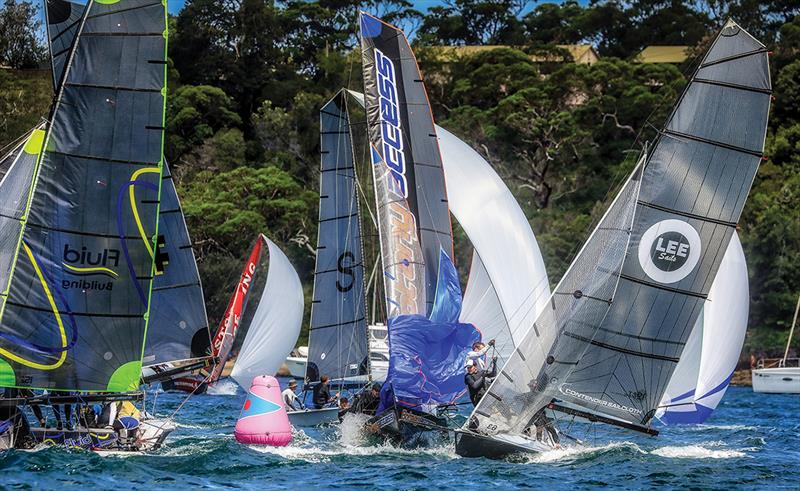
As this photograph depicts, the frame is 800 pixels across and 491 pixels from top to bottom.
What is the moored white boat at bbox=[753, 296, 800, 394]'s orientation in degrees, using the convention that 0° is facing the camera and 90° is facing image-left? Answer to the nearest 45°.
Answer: approximately 90°

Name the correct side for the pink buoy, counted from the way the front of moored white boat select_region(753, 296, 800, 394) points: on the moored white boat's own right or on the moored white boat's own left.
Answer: on the moored white boat's own left

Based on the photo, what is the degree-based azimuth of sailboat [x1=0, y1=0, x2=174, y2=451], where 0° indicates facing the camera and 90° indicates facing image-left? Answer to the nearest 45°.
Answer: approximately 90°

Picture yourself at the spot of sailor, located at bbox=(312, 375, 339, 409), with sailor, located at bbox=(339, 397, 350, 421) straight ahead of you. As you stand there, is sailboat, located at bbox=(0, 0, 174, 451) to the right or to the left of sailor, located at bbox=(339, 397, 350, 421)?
right

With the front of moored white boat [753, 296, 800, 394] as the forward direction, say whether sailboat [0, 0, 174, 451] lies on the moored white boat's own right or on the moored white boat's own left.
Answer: on the moored white boat's own left
